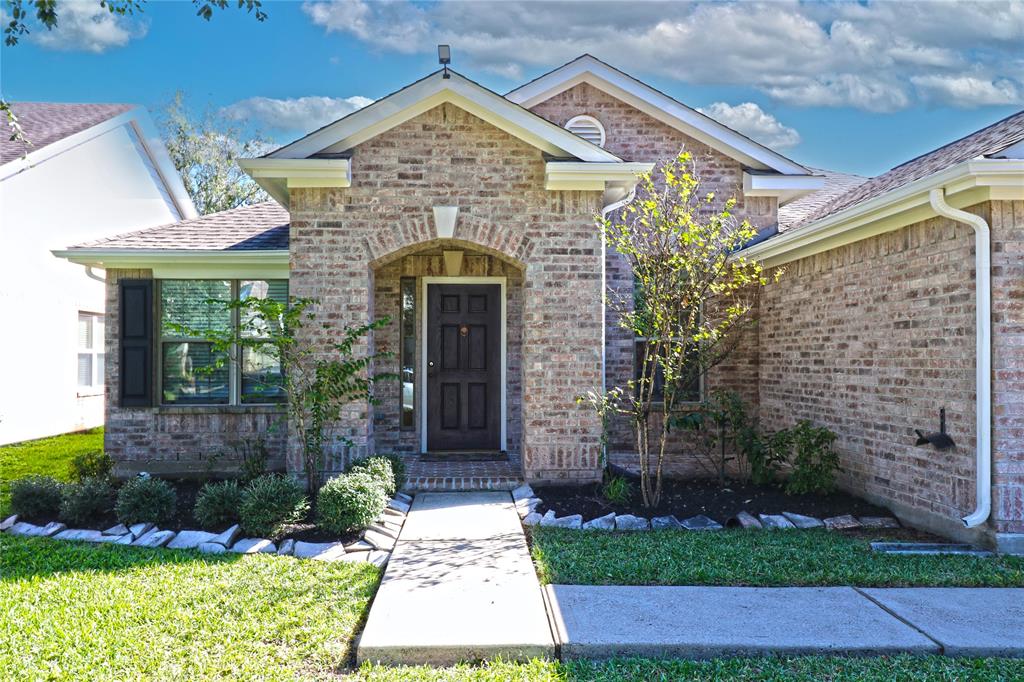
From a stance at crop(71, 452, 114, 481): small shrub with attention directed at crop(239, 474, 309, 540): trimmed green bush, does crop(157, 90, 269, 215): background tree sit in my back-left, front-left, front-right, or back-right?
back-left

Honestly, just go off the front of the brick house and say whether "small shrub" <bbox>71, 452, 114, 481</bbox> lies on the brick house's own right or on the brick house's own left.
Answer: on the brick house's own right

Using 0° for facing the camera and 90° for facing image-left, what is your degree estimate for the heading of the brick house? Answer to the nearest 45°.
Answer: approximately 0°

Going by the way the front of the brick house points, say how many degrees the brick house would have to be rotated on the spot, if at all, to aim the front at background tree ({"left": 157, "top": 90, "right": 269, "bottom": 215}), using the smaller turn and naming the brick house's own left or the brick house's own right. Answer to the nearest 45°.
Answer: approximately 135° to the brick house's own right

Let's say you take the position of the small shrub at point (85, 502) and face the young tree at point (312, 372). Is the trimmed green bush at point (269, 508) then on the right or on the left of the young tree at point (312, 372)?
right

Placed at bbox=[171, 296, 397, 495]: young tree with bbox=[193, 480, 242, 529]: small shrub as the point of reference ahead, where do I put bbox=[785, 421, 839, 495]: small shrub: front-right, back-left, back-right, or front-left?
back-left

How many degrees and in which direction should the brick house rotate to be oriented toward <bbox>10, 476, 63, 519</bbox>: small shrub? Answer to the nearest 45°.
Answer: approximately 90° to its right
